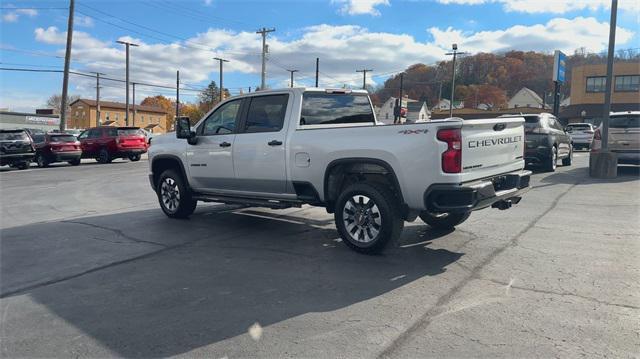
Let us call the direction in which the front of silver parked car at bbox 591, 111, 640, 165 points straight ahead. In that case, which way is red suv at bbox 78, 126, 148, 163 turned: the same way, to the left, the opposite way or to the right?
to the left

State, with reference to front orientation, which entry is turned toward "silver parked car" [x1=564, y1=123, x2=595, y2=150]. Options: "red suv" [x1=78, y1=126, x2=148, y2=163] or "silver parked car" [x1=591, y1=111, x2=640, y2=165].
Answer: "silver parked car" [x1=591, y1=111, x2=640, y2=165]

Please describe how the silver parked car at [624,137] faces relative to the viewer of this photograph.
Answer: facing away from the viewer

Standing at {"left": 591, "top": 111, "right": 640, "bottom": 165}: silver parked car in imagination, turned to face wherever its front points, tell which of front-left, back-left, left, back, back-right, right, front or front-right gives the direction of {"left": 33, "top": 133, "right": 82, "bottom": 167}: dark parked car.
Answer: left

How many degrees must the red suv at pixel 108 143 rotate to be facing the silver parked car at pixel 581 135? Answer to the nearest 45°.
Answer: approximately 135° to its right

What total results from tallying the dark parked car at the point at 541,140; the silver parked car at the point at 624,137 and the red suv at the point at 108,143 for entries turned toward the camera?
0

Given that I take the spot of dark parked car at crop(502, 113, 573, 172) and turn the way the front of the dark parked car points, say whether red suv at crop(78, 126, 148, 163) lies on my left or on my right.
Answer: on my left

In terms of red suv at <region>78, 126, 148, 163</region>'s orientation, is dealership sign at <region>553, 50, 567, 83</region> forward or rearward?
rearward

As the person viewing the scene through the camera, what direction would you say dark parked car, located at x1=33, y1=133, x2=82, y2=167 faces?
facing away from the viewer and to the left of the viewer

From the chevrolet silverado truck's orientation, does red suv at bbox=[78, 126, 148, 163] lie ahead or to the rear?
ahead

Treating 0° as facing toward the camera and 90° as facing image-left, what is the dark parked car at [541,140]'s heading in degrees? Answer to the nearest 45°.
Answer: approximately 225°

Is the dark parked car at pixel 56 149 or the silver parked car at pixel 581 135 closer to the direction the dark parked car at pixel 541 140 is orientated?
the silver parked car

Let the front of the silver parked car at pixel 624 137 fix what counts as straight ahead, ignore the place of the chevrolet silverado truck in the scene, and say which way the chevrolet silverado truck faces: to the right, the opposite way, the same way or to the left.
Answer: to the left

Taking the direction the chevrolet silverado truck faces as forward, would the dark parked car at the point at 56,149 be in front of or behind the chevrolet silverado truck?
in front
